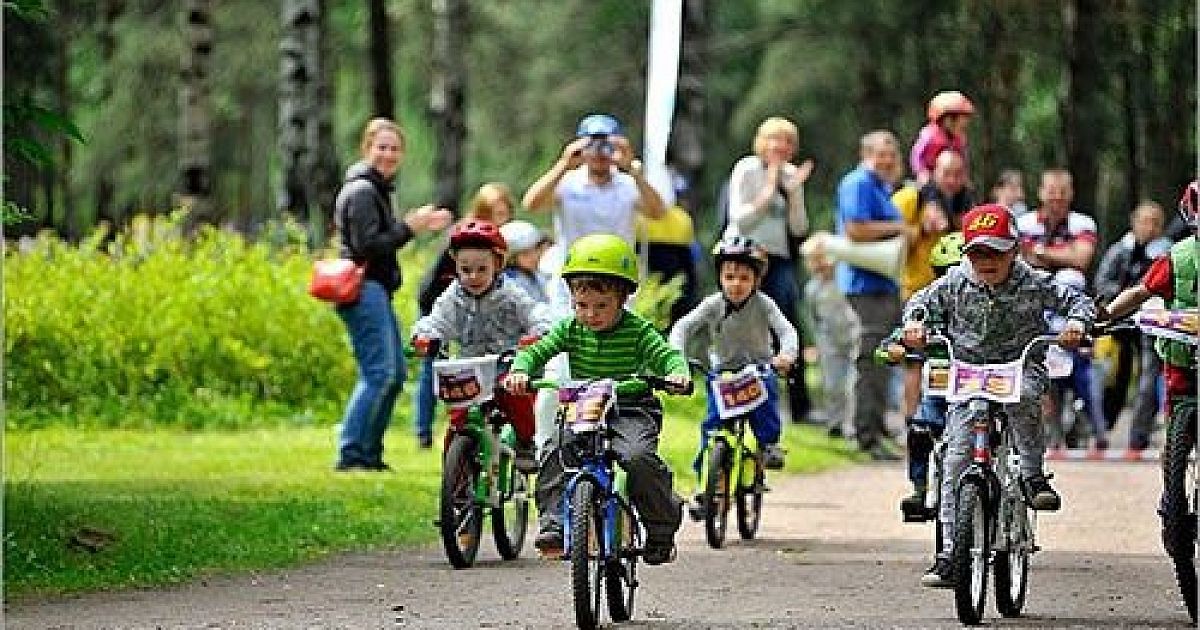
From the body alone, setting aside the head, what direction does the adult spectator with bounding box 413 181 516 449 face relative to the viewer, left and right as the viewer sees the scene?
facing the viewer and to the right of the viewer

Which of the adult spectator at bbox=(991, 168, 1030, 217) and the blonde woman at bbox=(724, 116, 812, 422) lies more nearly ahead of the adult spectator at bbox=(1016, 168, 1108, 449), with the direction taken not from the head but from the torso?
the blonde woman

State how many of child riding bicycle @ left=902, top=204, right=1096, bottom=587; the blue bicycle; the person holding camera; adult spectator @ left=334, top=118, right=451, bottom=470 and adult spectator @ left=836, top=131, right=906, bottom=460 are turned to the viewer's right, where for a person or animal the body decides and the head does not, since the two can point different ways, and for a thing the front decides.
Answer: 2

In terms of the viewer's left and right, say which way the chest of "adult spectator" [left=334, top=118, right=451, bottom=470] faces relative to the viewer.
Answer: facing to the right of the viewer

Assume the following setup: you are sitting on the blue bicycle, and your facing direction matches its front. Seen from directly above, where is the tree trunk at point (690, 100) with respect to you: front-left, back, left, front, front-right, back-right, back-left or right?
back

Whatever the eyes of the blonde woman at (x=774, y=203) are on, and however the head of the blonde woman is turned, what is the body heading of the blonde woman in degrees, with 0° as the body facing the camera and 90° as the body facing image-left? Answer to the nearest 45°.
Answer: approximately 315°

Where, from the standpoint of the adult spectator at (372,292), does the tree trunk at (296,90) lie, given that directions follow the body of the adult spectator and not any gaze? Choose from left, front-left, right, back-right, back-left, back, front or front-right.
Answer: left

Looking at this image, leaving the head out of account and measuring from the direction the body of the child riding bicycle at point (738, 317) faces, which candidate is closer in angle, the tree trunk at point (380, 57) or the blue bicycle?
the blue bicycle

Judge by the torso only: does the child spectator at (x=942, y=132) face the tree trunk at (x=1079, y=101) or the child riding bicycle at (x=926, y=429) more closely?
the child riding bicycle

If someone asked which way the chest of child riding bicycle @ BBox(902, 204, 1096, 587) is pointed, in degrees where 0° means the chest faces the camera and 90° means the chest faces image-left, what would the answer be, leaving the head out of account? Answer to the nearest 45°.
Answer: approximately 0°

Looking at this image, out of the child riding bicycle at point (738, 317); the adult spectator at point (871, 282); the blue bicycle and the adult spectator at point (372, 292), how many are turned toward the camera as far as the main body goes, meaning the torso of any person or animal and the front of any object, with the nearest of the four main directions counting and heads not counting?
2

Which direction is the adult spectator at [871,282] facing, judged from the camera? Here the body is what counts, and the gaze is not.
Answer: to the viewer's right
